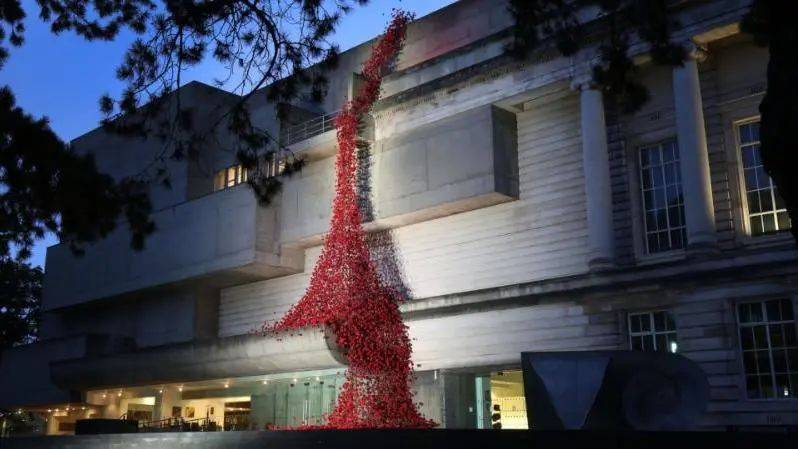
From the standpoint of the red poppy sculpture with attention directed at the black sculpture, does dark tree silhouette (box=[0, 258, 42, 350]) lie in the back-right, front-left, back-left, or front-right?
back-right

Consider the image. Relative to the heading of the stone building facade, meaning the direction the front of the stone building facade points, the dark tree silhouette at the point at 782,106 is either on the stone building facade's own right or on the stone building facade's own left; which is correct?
on the stone building facade's own left

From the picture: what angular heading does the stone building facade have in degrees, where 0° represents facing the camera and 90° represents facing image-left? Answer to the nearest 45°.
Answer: approximately 45°

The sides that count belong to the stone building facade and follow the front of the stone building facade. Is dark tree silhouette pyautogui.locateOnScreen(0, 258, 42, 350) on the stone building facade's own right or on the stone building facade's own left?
on the stone building facade's own right
